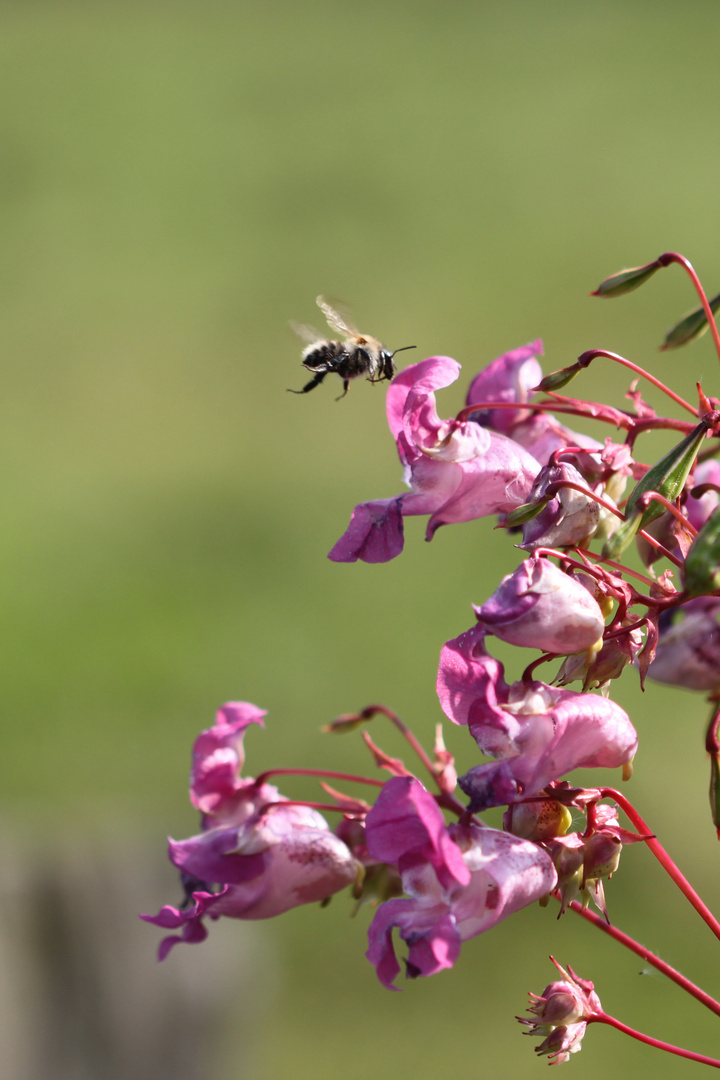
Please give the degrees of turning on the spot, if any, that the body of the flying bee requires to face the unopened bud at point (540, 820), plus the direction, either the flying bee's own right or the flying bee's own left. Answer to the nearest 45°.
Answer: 0° — it already faces it

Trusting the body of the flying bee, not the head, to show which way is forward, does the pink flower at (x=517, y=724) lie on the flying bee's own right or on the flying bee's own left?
on the flying bee's own right

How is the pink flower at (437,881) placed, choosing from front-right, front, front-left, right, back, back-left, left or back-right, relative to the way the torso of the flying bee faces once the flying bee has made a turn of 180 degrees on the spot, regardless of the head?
back

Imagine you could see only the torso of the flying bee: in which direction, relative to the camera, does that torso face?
to the viewer's right
